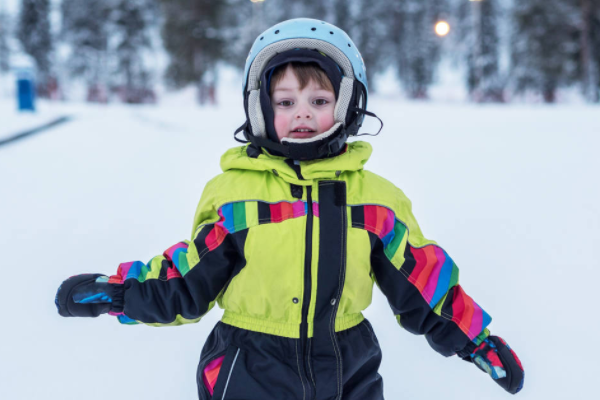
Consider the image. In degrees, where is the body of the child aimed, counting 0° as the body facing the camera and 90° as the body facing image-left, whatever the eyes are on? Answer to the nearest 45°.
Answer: approximately 0°

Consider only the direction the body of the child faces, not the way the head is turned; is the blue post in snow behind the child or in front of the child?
behind
